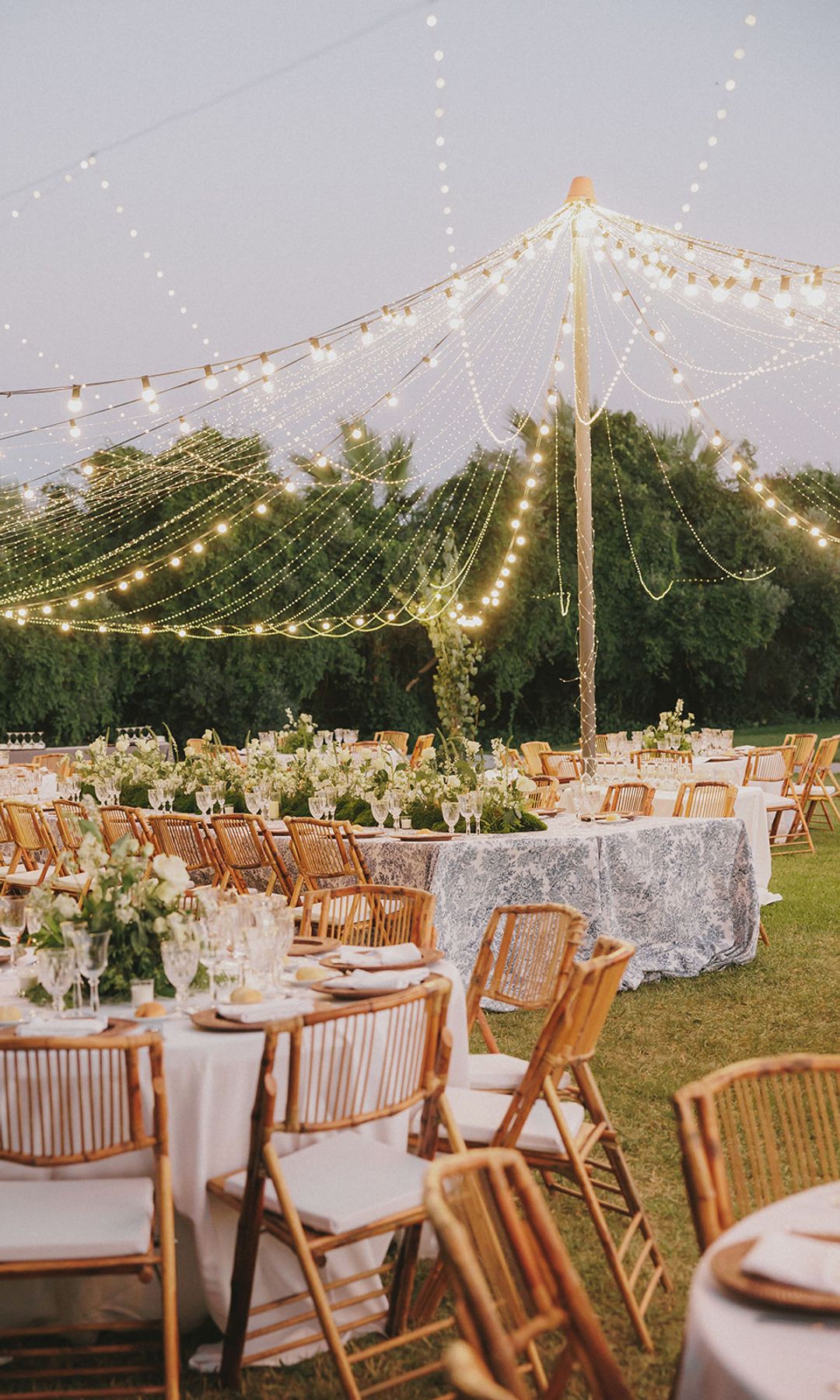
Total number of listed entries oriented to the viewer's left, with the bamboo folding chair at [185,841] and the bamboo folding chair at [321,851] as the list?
0

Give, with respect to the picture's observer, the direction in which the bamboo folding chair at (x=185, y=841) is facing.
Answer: facing away from the viewer and to the right of the viewer

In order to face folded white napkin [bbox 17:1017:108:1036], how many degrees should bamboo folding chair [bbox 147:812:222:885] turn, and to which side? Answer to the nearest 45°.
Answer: approximately 135° to its right

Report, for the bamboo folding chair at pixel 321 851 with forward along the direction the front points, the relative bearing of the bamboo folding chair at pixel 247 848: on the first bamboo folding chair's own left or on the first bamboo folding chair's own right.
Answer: on the first bamboo folding chair's own left

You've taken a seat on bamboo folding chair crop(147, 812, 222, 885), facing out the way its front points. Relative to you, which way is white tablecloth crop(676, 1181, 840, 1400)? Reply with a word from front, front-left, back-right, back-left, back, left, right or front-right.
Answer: back-right

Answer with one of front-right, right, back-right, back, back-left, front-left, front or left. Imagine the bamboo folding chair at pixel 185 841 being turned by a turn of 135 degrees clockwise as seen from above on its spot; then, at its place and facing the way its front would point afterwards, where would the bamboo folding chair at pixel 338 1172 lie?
front

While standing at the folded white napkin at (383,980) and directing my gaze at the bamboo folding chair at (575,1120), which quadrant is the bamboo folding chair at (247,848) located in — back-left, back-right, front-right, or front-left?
back-left

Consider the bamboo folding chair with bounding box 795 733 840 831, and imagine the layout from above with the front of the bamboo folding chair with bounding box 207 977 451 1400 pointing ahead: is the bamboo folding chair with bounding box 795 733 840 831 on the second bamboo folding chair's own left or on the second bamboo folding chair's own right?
on the second bamboo folding chair's own right

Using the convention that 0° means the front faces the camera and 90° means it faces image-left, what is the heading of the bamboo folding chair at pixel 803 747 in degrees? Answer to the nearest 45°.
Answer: approximately 135°

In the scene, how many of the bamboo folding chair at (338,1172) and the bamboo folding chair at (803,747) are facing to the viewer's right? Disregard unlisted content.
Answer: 0

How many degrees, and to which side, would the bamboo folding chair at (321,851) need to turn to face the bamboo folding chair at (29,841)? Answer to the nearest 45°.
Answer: approximately 90° to its left

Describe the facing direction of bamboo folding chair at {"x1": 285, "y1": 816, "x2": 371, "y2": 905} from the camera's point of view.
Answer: facing away from the viewer and to the right of the viewer

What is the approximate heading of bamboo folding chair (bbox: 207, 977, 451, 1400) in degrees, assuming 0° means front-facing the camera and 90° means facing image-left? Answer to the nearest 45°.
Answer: approximately 135°

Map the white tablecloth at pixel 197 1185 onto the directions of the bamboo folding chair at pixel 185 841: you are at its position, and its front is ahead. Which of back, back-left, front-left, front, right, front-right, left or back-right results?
back-right
